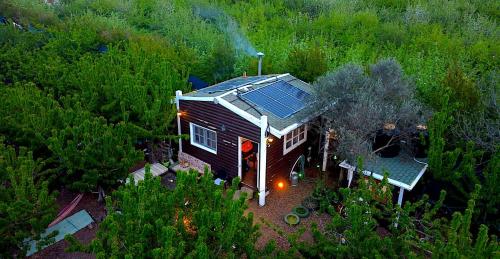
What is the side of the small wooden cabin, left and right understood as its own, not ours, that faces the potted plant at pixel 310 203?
left

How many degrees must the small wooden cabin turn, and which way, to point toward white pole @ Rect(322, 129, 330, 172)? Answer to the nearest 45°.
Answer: approximately 135° to its left

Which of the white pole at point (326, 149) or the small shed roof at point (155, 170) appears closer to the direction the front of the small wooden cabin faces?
the small shed roof

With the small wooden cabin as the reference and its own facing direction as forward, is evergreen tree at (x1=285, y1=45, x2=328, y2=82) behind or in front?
behind

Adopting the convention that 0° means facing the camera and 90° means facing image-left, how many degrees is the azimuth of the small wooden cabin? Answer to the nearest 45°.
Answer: approximately 45°

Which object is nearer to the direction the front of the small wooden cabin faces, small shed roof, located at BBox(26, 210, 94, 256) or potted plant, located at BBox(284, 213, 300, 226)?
the small shed roof

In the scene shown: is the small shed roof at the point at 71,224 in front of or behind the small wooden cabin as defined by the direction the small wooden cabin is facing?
in front

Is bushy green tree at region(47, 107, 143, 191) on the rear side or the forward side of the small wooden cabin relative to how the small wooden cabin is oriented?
on the forward side
